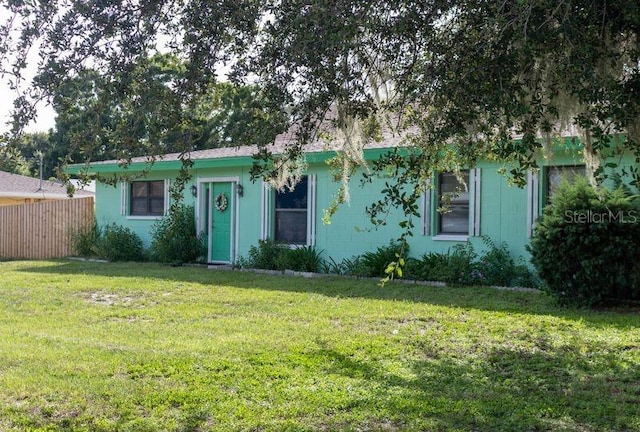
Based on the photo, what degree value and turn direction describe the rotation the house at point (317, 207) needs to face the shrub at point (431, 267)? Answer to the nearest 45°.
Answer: approximately 90° to its left

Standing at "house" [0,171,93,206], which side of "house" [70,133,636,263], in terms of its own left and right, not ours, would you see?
right

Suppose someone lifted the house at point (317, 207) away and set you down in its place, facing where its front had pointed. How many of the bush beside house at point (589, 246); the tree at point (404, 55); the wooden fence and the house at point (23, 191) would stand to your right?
2

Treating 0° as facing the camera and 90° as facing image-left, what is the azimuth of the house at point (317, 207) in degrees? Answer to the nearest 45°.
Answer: approximately 45°

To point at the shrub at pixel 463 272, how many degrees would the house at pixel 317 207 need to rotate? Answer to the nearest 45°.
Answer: approximately 90° to its left

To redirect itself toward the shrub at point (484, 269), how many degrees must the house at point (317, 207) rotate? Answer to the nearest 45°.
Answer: approximately 90° to its left

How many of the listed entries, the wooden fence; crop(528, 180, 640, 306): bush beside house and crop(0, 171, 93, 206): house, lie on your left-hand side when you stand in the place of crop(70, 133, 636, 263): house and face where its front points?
1
